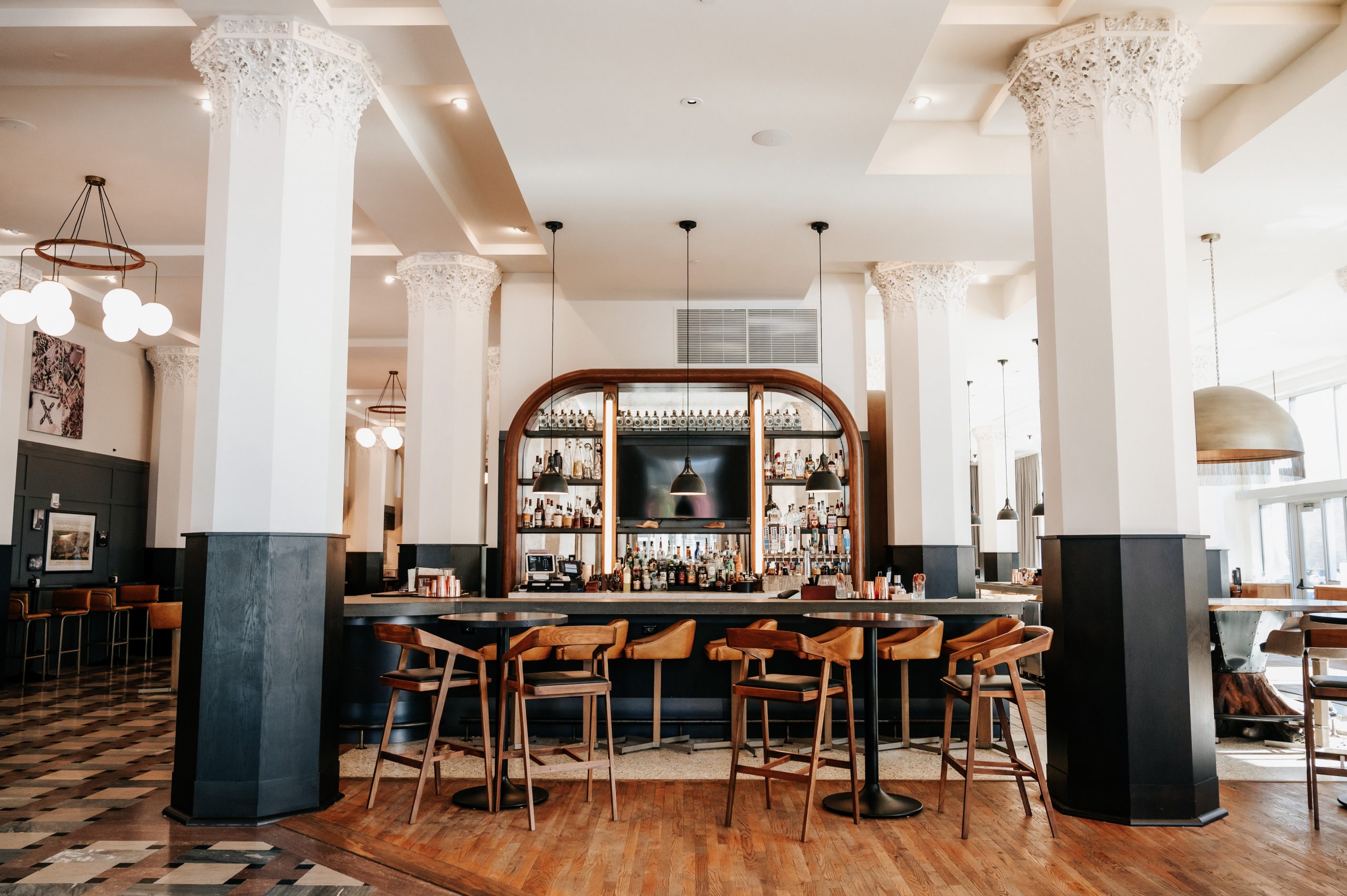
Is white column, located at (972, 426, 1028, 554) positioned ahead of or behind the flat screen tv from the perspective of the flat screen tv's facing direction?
behind

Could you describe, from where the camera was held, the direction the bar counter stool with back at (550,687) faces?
facing away from the viewer and to the left of the viewer

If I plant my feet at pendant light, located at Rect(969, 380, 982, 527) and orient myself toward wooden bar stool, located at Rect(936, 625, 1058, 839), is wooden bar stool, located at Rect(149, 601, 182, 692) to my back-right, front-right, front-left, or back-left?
front-right

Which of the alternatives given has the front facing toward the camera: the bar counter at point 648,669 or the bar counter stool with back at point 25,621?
the bar counter

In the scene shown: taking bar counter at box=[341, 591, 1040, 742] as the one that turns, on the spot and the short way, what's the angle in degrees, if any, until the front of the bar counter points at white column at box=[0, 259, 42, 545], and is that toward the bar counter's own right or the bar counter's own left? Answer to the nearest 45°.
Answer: approximately 90° to the bar counter's own right

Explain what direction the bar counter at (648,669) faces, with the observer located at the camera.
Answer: facing the viewer

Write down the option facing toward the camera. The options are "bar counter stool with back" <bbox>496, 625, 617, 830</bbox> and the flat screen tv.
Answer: the flat screen tv

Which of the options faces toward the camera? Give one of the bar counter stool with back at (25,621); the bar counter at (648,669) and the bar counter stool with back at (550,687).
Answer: the bar counter

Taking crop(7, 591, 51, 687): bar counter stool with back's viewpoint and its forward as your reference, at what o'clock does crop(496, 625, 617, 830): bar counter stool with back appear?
crop(496, 625, 617, 830): bar counter stool with back is roughly at 4 o'clock from crop(7, 591, 51, 687): bar counter stool with back.

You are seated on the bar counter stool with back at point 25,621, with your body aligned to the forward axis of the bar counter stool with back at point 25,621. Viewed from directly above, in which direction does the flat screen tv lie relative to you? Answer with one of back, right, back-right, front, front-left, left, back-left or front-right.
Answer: right

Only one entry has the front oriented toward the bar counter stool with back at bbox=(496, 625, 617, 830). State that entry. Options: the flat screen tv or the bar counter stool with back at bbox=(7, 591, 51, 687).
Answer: the flat screen tv

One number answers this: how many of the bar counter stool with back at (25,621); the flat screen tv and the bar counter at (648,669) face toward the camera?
2

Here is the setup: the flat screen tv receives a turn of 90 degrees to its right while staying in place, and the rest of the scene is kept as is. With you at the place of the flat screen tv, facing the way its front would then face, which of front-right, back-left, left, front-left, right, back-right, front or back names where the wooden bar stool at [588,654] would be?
left

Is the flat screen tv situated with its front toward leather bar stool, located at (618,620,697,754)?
yes

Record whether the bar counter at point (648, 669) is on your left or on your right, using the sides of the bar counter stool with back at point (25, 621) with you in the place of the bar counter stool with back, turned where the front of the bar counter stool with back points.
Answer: on your right

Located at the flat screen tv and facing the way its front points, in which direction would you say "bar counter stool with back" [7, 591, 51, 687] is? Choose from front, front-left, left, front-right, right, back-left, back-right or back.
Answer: right
